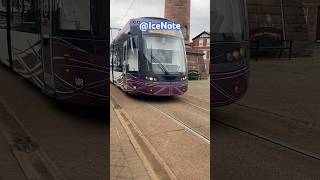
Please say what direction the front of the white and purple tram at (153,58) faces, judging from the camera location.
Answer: facing the viewer and to the right of the viewer
